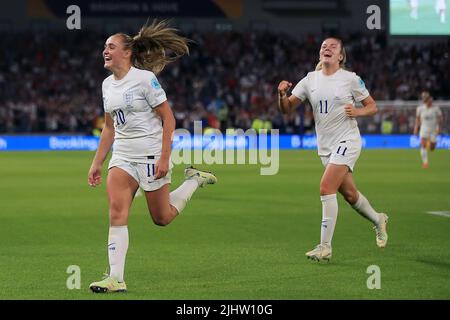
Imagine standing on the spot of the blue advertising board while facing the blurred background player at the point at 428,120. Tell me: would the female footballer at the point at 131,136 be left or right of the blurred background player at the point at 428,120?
right

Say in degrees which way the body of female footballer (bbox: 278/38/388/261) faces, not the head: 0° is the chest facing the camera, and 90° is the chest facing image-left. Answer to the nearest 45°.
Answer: approximately 45°

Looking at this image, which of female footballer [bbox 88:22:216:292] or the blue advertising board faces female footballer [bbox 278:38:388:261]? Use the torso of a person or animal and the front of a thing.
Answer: the blue advertising board

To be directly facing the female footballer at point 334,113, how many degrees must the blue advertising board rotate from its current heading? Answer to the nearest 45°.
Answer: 0° — it already faces them

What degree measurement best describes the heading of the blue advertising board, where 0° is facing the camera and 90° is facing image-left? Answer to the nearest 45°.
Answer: approximately 0°
